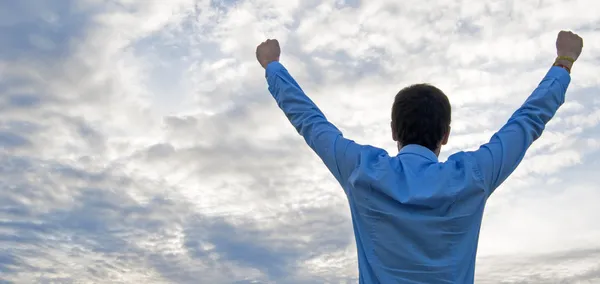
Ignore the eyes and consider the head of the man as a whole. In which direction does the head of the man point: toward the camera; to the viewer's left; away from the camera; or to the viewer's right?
away from the camera

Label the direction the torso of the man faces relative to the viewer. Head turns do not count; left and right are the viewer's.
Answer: facing away from the viewer
